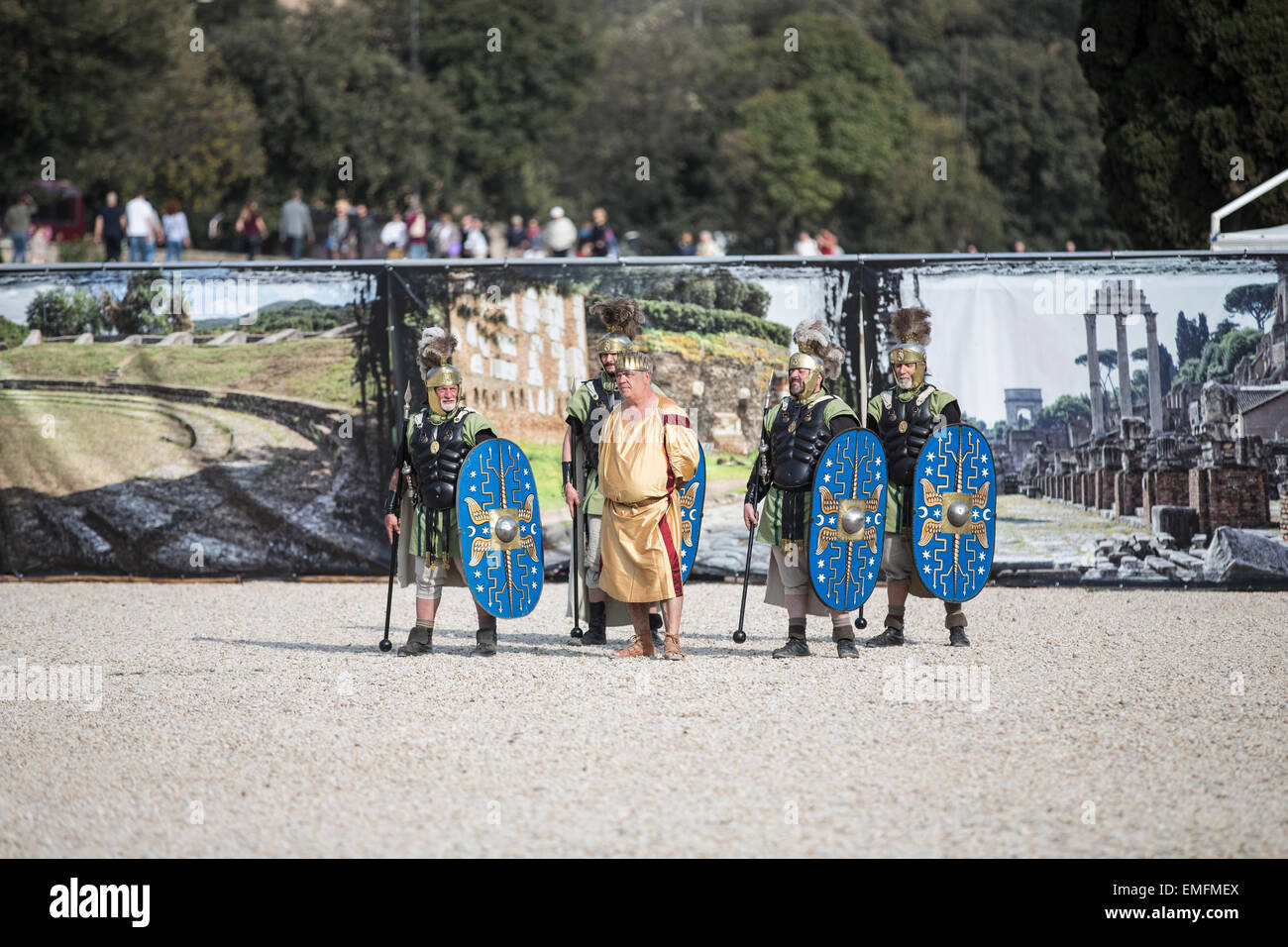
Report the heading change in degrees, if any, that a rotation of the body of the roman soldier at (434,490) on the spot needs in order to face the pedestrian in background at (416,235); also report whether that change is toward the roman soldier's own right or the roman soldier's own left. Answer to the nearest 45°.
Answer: approximately 180°

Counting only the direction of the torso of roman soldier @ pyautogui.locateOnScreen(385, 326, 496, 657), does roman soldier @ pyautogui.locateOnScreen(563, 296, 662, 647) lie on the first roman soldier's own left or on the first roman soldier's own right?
on the first roman soldier's own left

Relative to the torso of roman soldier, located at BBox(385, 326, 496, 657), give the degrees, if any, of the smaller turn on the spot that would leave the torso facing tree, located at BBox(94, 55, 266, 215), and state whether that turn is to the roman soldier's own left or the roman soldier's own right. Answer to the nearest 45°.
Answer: approximately 180°

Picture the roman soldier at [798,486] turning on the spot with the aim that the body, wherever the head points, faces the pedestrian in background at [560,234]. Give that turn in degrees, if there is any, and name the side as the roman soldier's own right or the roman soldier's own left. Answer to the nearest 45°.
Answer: approximately 135° to the roman soldier's own right

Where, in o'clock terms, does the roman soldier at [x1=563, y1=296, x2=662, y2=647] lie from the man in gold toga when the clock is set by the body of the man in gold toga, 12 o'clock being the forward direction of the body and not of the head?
The roman soldier is roughly at 4 o'clock from the man in gold toga.

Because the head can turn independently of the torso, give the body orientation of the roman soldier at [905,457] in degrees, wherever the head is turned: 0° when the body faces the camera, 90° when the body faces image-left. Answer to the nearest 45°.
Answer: approximately 45°

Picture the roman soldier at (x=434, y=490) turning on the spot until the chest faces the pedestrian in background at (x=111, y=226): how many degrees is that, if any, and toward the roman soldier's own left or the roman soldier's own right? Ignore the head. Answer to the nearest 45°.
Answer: approximately 180°

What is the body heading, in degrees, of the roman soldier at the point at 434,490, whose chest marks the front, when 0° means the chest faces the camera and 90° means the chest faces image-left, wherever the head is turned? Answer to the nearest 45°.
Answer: approximately 0°

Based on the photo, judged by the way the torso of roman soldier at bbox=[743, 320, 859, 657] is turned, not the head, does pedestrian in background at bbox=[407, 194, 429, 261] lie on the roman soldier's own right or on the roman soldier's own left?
on the roman soldier's own right
